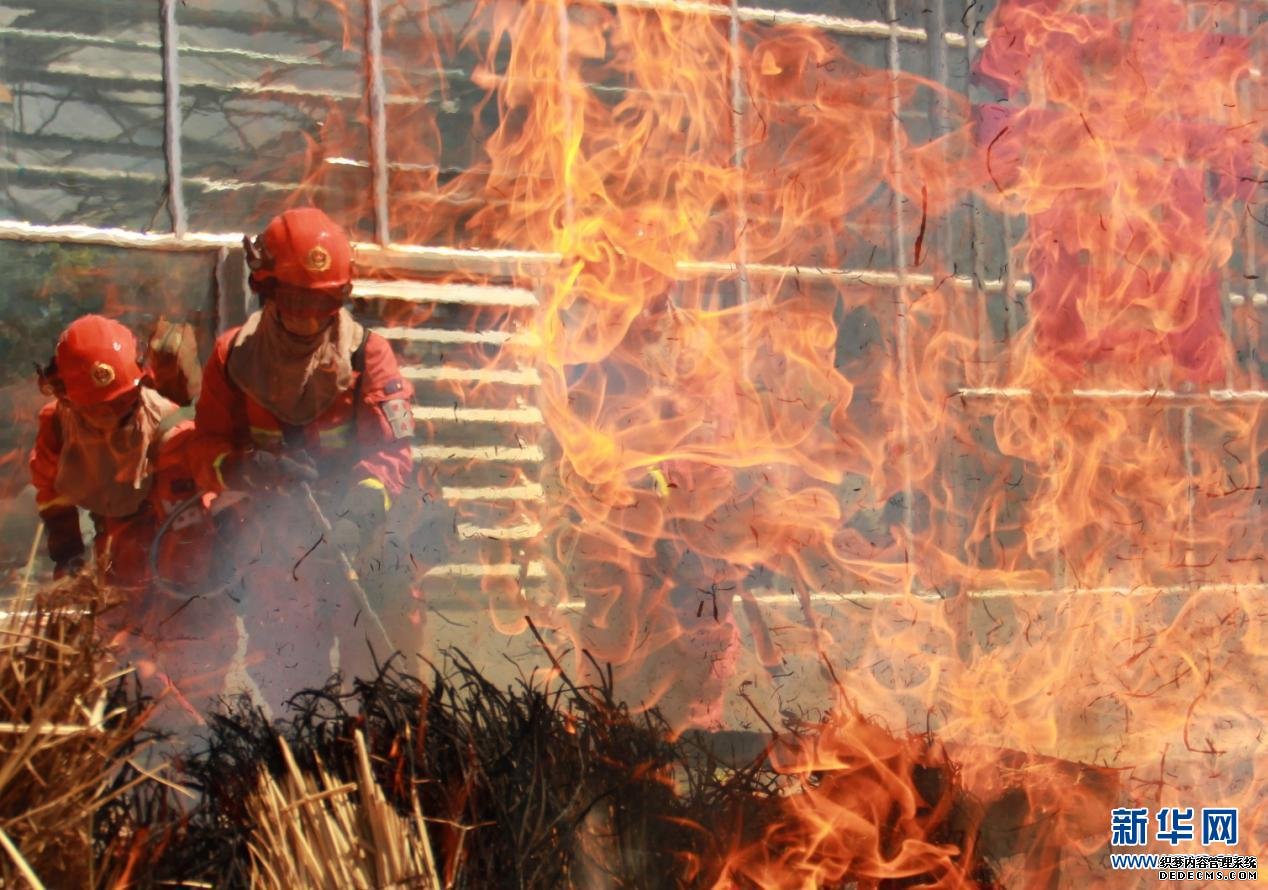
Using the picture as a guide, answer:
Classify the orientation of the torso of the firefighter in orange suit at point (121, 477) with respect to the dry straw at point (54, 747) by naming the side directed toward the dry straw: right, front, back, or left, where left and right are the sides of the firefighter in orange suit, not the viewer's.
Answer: front

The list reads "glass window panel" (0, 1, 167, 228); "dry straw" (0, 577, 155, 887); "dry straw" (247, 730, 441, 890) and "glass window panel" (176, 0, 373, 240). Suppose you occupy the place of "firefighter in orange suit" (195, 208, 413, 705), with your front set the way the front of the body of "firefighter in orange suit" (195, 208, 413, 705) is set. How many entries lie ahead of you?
2

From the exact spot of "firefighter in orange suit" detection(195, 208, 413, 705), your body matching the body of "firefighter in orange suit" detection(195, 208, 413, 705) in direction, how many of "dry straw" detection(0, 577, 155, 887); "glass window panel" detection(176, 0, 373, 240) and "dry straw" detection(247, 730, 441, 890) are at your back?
1

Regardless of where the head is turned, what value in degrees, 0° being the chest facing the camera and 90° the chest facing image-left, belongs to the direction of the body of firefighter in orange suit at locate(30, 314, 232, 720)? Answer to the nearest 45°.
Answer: approximately 0°

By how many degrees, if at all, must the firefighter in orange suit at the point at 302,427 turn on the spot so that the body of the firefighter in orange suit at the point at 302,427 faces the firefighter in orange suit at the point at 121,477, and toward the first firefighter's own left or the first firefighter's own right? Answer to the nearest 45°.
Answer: approximately 90° to the first firefighter's own right

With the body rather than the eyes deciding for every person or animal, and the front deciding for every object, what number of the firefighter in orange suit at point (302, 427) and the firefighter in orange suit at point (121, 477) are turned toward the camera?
2

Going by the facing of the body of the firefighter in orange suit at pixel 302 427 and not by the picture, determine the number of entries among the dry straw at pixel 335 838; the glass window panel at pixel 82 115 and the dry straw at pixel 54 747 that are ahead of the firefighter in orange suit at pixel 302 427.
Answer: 2

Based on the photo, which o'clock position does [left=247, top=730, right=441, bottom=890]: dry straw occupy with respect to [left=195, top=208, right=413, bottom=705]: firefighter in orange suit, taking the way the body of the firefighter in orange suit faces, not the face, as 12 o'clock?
The dry straw is roughly at 12 o'clock from the firefighter in orange suit.

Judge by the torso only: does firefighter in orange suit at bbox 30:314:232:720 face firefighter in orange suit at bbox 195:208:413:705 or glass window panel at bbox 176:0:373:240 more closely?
the firefighter in orange suit
